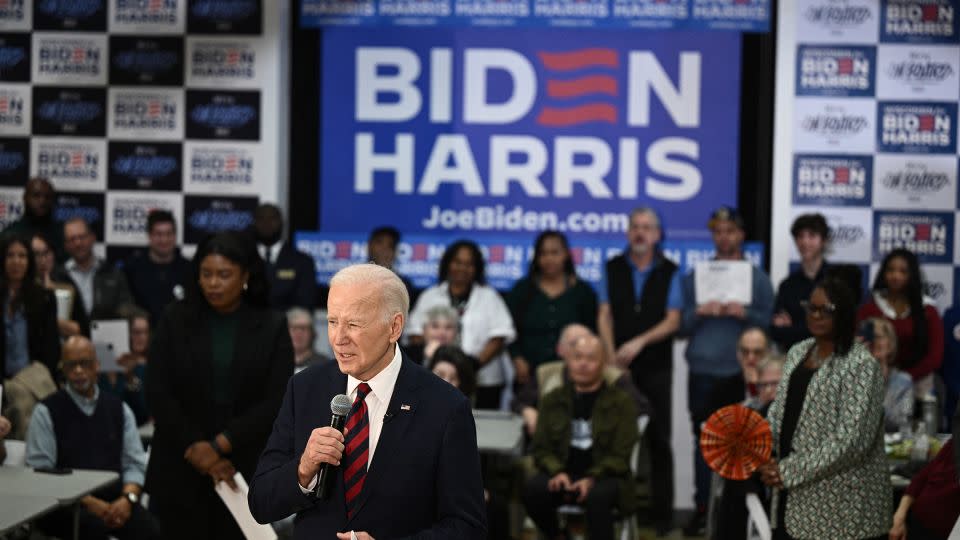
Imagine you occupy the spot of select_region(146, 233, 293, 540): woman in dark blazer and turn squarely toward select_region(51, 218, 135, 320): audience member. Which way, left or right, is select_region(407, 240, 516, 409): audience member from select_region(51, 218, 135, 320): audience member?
right

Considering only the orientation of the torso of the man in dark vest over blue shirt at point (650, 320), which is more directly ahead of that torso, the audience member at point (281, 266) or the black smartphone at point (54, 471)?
the black smartphone

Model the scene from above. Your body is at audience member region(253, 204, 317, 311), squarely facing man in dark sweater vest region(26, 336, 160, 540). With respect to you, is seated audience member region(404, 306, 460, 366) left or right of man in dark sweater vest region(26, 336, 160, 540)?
left

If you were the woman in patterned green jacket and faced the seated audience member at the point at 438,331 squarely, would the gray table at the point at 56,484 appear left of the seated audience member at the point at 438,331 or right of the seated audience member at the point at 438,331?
left

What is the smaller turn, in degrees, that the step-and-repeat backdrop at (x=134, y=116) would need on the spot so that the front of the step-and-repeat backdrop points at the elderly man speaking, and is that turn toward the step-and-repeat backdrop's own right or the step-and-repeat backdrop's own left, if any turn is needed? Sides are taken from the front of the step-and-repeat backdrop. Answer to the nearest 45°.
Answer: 0° — it already faces them

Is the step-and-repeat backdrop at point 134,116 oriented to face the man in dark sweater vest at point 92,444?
yes

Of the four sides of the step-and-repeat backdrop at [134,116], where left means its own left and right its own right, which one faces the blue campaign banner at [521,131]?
left
